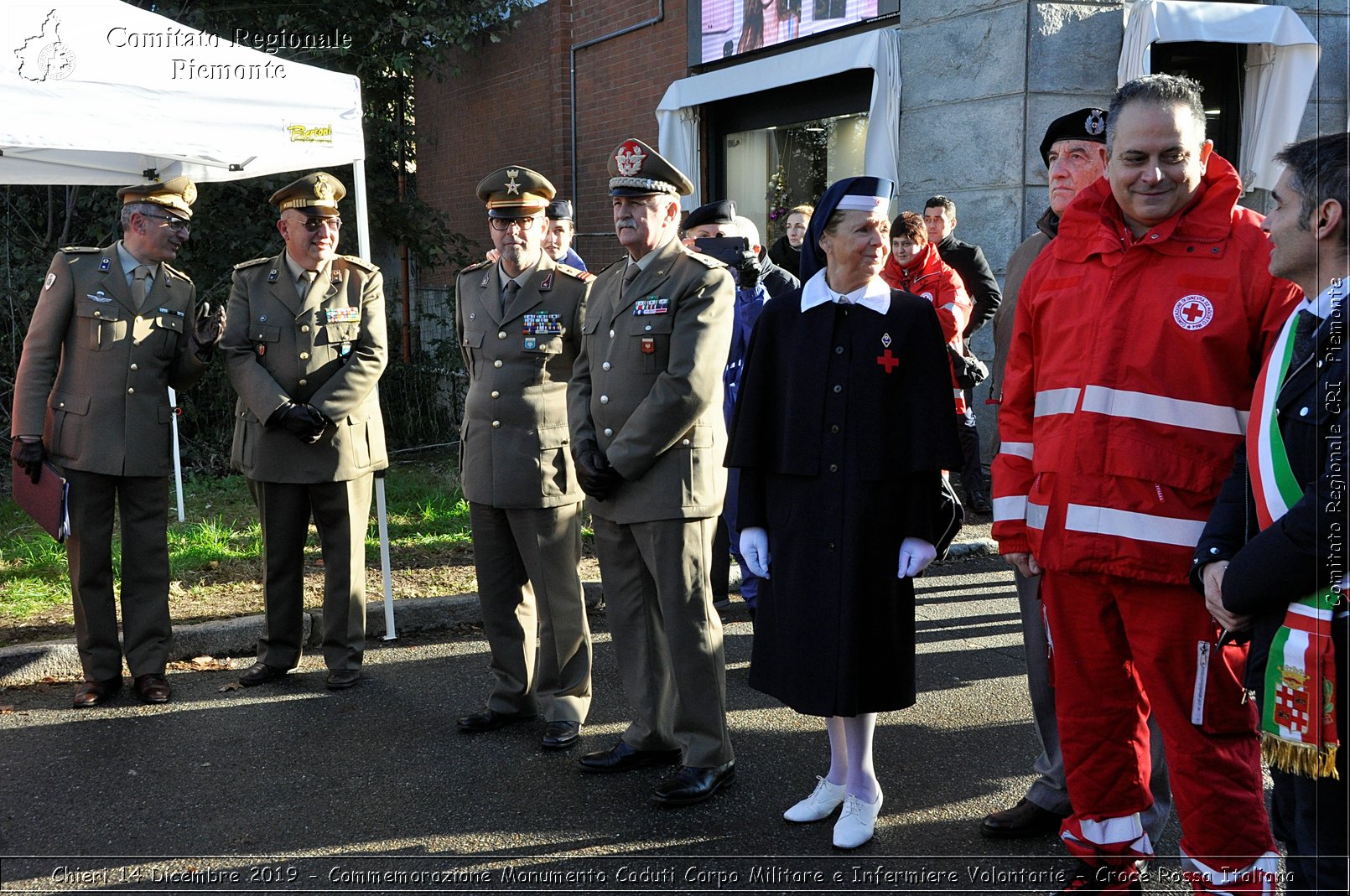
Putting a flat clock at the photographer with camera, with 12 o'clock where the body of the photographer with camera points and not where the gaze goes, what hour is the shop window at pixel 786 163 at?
The shop window is roughly at 6 o'clock from the photographer with camera.

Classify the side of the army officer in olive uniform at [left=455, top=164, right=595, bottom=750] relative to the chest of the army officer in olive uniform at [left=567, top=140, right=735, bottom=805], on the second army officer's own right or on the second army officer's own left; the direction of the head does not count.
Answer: on the second army officer's own right

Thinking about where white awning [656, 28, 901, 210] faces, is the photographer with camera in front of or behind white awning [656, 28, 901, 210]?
in front

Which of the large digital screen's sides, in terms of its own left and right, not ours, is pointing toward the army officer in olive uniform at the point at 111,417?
front

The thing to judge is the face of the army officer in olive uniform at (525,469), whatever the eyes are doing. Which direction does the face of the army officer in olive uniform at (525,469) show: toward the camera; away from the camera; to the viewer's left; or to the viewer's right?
toward the camera

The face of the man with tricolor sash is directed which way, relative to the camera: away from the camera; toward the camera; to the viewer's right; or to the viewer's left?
to the viewer's left

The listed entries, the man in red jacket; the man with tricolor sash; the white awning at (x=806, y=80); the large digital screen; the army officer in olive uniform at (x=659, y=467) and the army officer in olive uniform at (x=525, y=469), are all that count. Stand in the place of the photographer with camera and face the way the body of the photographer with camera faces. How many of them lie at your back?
2

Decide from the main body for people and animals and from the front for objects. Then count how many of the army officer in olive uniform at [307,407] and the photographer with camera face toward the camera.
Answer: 2

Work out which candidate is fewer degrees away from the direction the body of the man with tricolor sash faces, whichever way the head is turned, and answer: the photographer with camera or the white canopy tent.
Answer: the white canopy tent

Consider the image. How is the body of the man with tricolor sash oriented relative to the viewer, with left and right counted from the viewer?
facing the viewer and to the left of the viewer

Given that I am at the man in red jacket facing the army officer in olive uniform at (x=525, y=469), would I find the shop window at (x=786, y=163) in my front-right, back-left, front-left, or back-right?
front-right

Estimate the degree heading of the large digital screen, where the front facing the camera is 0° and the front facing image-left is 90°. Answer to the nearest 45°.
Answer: approximately 45°

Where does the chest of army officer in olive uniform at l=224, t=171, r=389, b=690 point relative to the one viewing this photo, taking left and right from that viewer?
facing the viewer

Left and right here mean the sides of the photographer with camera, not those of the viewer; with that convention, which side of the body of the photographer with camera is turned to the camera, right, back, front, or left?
front

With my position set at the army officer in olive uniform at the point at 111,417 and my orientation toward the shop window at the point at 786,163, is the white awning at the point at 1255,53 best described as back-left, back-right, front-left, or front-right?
front-right
